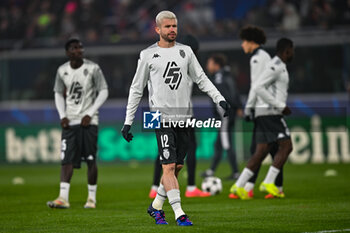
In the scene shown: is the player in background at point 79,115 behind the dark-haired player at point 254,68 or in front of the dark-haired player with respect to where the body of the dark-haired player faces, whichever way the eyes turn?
in front

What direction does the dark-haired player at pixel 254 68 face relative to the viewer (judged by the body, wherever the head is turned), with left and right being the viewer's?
facing to the left of the viewer

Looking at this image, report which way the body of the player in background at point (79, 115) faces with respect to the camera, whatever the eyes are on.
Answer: toward the camera

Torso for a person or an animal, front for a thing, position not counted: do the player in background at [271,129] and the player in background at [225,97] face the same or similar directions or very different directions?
very different directions

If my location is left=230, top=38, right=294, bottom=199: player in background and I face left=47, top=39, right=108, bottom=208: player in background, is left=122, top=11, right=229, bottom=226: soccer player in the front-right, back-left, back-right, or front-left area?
front-left

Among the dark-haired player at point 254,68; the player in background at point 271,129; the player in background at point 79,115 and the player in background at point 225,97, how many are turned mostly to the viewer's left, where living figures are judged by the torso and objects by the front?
2

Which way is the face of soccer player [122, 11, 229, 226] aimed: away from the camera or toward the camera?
toward the camera
